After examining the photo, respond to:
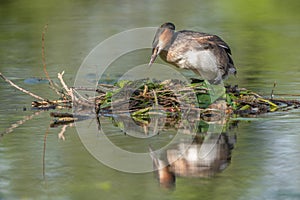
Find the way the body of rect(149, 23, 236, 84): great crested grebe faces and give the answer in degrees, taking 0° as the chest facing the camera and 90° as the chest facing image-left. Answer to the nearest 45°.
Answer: approximately 90°
